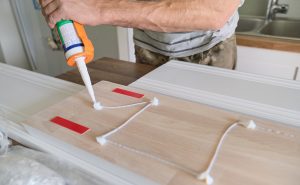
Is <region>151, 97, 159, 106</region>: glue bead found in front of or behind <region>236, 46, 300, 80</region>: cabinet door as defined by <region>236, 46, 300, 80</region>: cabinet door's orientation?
in front

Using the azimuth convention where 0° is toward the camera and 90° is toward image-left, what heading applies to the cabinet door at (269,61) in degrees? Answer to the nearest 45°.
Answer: approximately 45°

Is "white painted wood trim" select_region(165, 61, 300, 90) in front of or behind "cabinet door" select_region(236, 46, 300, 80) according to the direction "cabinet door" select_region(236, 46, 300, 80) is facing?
in front

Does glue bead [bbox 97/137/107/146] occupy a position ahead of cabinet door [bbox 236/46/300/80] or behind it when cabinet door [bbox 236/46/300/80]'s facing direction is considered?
ahead

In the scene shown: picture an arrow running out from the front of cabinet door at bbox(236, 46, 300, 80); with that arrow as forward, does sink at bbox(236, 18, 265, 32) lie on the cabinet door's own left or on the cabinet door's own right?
on the cabinet door's own right

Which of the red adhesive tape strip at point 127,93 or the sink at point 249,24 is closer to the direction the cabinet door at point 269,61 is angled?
the red adhesive tape strip

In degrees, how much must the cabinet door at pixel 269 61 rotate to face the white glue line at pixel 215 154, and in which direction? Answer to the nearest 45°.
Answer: approximately 45° to its left
